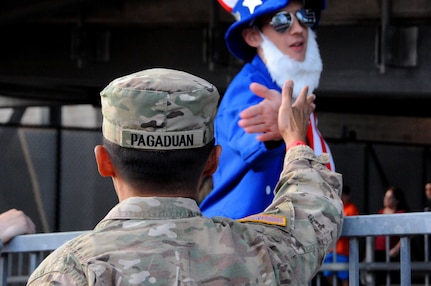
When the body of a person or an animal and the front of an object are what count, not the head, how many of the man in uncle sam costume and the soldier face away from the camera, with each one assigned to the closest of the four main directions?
1

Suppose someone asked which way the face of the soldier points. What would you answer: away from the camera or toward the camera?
away from the camera

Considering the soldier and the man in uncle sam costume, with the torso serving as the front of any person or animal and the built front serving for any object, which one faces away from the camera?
the soldier

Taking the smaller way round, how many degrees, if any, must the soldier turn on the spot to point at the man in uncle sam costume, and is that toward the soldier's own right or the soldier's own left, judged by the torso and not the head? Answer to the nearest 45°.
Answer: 0° — they already face them

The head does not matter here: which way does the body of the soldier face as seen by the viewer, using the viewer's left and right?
facing away from the viewer

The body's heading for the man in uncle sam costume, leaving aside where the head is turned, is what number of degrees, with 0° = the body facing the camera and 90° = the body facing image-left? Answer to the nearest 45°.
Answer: approximately 315°

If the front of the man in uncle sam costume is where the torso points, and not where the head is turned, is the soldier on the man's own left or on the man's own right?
on the man's own right
